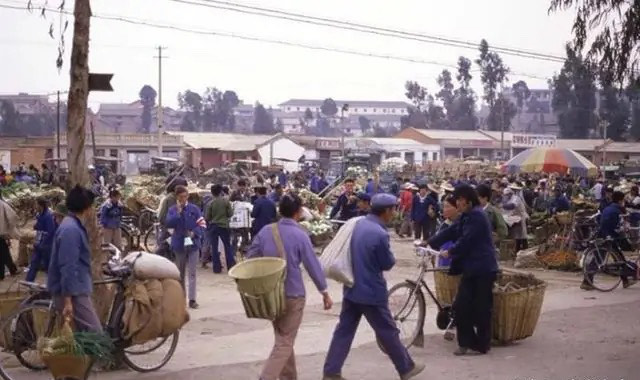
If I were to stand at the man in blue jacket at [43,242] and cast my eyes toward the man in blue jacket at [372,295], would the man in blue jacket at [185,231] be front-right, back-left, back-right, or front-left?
front-left

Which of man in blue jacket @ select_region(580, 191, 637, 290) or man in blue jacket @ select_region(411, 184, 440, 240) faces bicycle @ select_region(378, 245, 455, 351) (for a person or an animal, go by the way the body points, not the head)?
man in blue jacket @ select_region(411, 184, 440, 240)

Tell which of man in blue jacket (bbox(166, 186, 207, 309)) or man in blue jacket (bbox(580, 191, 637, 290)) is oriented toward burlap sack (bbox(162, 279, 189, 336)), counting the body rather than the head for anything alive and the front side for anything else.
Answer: man in blue jacket (bbox(166, 186, 207, 309))

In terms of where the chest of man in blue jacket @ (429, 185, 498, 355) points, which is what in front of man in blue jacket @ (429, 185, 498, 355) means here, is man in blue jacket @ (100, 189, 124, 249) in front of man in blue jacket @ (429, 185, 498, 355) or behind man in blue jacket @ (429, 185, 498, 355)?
in front

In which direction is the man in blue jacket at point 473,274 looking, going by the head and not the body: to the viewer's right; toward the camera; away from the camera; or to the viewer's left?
to the viewer's left

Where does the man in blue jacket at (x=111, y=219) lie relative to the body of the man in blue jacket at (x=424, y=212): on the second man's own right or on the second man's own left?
on the second man's own right

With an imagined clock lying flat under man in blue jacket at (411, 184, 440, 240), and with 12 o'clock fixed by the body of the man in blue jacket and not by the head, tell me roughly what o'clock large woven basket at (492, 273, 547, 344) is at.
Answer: The large woven basket is roughly at 12 o'clock from the man in blue jacket.

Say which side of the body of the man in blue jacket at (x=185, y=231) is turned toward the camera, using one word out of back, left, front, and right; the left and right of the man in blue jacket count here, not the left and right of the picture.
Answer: front

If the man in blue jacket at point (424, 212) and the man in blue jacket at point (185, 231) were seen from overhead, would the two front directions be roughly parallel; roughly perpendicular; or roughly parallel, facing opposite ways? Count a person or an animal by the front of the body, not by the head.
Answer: roughly parallel

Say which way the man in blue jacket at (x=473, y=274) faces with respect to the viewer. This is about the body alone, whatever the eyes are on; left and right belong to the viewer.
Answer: facing to the left of the viewer

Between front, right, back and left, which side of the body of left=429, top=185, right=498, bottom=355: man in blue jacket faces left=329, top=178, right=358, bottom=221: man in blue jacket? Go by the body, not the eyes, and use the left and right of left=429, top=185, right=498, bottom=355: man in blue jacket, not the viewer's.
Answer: right

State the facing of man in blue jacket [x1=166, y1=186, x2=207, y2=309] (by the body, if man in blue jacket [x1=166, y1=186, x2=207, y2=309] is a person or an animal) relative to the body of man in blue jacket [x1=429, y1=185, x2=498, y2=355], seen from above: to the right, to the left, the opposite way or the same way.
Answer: to the left
